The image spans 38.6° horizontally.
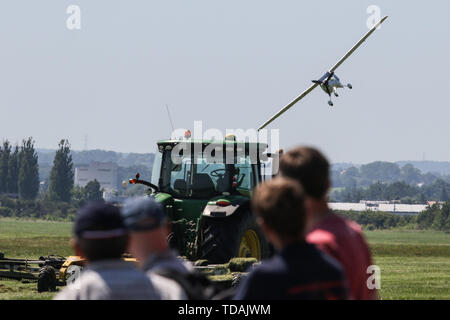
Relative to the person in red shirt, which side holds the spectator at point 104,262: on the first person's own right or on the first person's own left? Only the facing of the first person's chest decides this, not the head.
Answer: on the first person's own left

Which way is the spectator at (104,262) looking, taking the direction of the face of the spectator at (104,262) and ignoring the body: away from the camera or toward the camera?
away from the camera

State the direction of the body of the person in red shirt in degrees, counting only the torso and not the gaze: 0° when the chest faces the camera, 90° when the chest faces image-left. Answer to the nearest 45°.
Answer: approximately 135°
